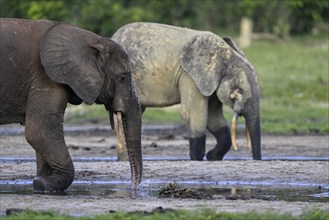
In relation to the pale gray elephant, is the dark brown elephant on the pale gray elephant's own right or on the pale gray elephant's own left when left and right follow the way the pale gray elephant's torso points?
on the pale gray elephant's own right

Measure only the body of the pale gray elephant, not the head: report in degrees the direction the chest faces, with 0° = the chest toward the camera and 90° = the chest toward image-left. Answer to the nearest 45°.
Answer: approximately 270°

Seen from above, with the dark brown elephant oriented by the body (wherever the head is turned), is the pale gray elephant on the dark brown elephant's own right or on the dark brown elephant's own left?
on the dark brown elephant's own left

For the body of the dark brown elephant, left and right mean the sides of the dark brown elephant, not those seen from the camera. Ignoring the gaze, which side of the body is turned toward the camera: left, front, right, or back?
right

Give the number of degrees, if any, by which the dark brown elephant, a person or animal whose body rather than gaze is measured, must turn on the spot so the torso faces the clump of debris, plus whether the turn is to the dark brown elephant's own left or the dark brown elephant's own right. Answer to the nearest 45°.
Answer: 0° — it already faces it

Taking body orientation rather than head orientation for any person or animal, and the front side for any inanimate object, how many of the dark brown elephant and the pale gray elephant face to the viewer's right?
2

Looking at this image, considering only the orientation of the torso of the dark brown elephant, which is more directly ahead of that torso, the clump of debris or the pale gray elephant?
the clump of debris

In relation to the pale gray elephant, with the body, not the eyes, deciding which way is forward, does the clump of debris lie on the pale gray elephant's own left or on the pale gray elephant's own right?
on the pale gray elephant's own right
